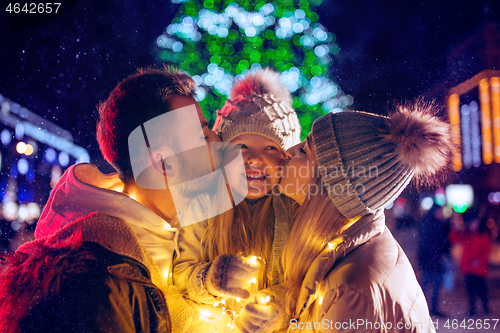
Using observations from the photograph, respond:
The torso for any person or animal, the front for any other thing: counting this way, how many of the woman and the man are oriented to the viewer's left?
1

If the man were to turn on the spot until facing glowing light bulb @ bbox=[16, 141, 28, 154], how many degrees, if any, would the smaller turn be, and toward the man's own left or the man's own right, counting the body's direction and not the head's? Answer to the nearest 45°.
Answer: approximately 90° to the man's own left

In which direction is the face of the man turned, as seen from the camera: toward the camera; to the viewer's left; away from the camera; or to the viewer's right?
to the viewer's right

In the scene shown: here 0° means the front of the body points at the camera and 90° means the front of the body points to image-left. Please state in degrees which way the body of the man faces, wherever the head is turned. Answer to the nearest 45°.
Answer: approximately 270°

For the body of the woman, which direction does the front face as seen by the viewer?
to the viewer's left
